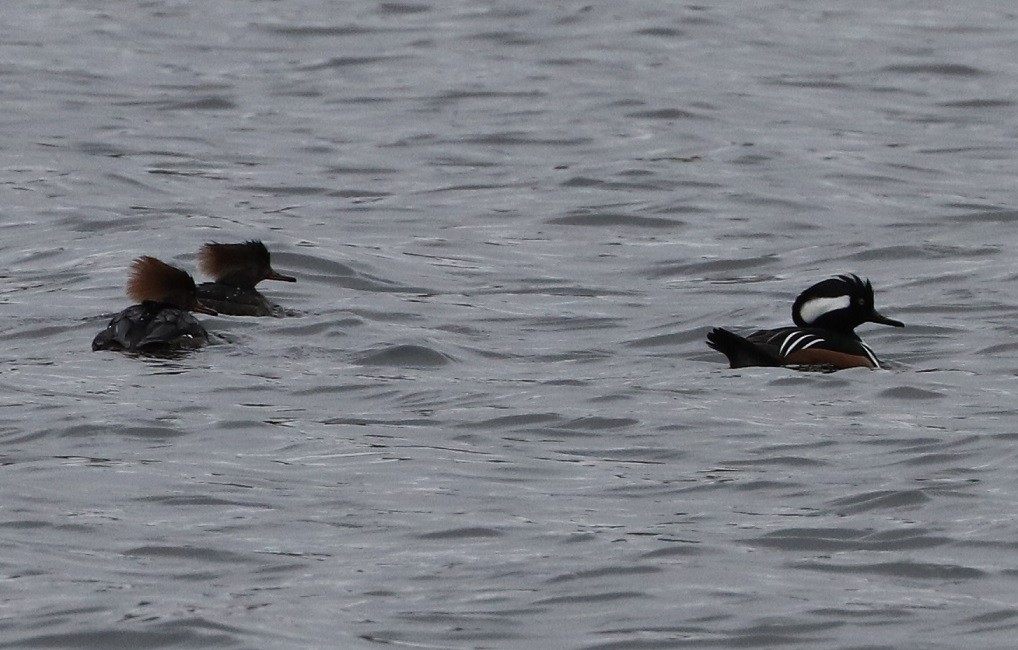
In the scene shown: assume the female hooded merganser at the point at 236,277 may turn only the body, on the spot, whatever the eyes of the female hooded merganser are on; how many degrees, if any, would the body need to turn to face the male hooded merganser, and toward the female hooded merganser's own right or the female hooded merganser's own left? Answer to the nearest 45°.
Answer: approximately 45° to the female hooded merganser's own right

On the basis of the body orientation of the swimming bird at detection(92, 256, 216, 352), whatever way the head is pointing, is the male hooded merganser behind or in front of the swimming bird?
in front

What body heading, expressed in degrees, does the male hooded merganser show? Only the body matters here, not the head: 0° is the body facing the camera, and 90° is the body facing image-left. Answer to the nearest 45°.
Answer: approximately 270°

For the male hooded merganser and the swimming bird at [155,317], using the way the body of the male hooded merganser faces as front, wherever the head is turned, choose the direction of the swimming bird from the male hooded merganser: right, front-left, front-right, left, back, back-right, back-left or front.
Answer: back

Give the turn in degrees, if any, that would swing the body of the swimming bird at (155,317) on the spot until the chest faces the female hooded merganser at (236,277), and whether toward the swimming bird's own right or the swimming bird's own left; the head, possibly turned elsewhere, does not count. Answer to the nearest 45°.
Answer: approximately 45° to the swimming bird's own left

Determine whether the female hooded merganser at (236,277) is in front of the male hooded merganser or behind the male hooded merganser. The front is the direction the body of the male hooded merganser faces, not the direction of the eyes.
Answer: behind

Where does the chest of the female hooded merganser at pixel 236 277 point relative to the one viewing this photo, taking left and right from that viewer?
facing to the right of the viewer

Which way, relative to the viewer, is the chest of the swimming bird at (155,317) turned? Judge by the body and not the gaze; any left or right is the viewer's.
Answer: facing to the right of the viewer
